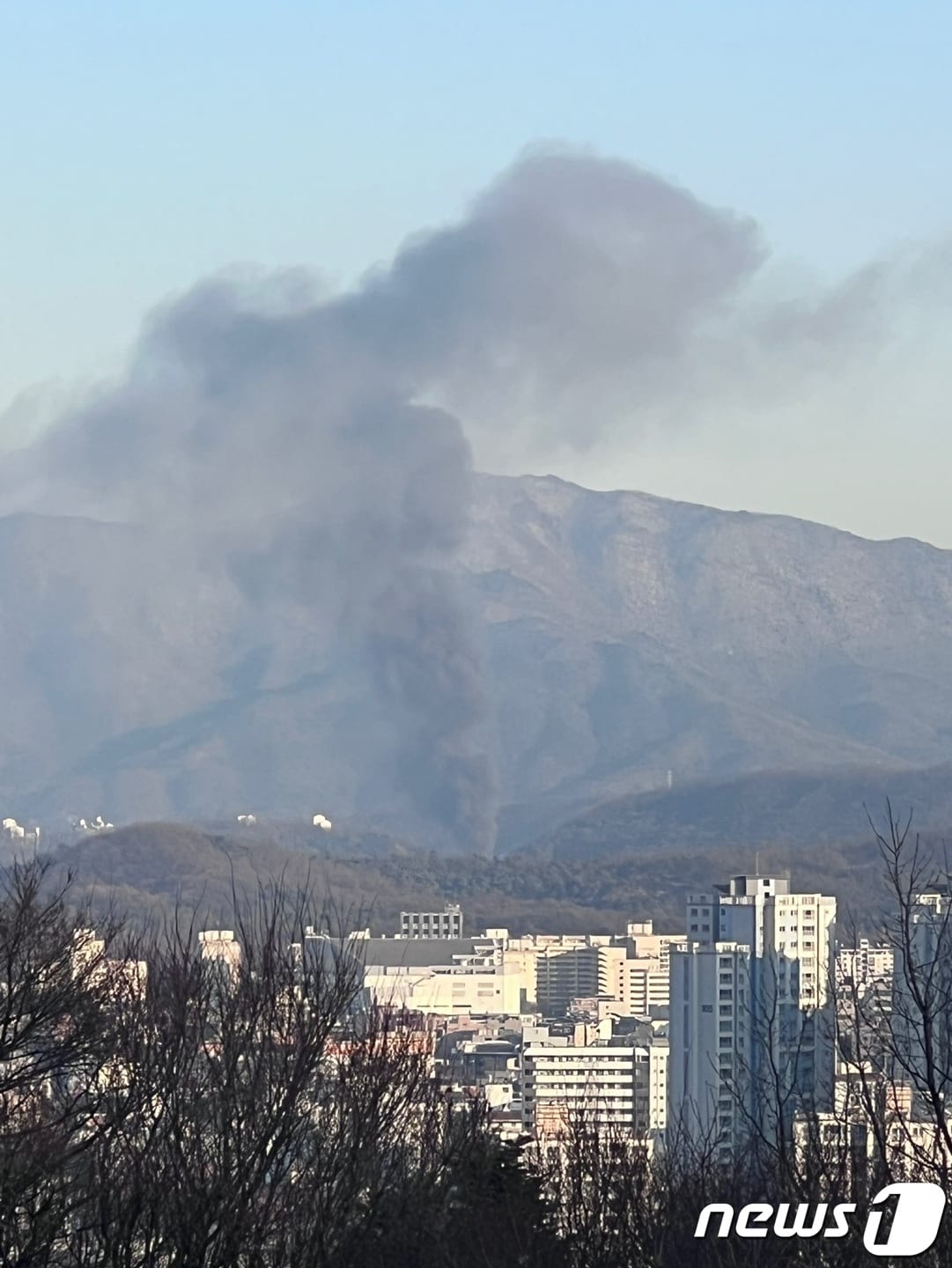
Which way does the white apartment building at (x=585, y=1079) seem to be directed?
toward the camera
